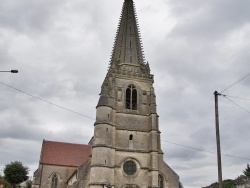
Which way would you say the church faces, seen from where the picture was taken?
facing the viewer
